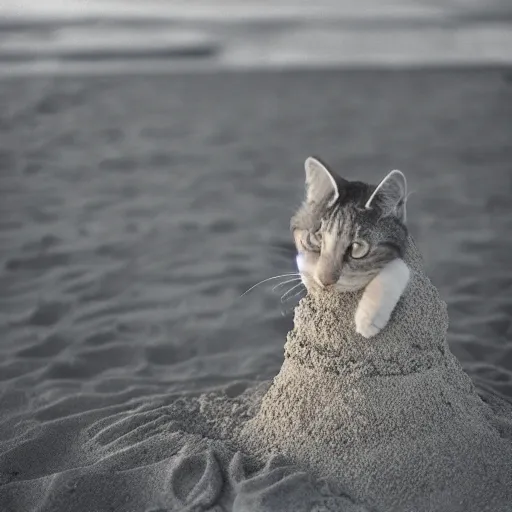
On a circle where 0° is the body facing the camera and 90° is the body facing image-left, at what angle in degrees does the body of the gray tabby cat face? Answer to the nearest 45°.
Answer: approximately 45°
